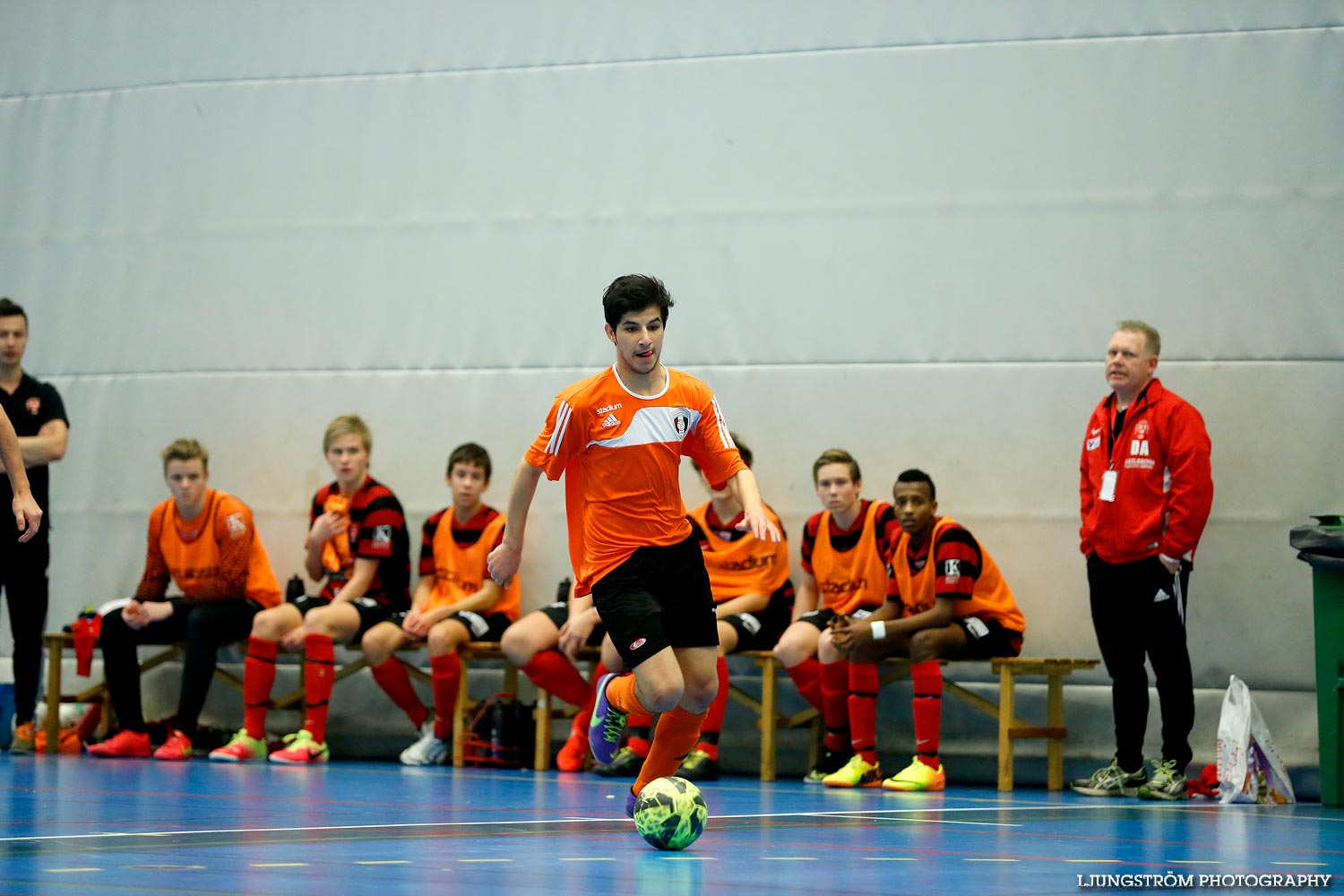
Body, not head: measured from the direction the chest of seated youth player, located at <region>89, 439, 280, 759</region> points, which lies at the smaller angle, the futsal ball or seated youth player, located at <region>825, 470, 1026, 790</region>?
the futsal ball

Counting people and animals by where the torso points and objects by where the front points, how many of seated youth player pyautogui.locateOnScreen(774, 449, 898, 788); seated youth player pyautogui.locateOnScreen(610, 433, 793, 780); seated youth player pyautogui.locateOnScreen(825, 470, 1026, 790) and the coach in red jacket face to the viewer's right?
0

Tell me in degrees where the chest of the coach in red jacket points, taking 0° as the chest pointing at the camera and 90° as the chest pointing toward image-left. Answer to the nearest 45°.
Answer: approximately 45°

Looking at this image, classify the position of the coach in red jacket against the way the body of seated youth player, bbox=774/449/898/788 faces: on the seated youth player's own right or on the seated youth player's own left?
on the seated youth player's own left

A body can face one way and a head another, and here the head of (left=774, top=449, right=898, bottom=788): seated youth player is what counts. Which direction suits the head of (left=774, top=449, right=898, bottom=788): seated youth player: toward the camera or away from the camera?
toward the camera

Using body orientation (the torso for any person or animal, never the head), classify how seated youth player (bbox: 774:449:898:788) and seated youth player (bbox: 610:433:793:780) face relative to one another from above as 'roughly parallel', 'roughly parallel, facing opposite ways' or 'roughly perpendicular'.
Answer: roughly parallel

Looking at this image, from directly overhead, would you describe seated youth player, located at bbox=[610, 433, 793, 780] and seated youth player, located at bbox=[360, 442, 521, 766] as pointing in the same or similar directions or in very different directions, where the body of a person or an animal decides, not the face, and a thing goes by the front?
same or similar directions

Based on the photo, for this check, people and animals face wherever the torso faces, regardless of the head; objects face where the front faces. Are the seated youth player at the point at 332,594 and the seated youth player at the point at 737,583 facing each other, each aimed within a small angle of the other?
no

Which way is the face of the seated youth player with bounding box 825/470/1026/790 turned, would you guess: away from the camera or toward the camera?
toward the camera

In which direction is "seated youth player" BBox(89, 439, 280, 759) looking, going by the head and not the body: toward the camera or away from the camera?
toward the camera

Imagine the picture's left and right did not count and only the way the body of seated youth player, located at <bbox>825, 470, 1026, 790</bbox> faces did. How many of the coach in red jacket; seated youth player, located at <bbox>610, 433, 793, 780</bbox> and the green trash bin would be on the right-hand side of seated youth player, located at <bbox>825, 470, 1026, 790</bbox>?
1

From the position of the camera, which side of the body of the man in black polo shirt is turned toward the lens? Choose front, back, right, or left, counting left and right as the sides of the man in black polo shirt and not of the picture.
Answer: front

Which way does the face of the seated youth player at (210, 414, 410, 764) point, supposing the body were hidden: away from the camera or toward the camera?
toward the camera

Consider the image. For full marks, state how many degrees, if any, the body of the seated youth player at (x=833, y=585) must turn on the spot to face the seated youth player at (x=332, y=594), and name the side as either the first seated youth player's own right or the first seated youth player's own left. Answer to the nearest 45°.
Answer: approximately 45° to the first seated youth player's own right

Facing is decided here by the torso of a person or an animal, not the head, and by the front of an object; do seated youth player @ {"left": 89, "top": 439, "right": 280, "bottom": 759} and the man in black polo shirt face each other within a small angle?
no

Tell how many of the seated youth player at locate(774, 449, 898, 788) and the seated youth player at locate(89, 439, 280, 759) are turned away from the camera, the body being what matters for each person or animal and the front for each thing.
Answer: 0

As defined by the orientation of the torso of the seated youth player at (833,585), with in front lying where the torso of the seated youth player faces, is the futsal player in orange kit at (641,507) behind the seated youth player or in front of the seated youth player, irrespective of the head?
in front

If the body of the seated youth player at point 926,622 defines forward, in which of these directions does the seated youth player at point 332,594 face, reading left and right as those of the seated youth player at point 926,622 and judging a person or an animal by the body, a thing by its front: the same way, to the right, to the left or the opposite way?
the same way

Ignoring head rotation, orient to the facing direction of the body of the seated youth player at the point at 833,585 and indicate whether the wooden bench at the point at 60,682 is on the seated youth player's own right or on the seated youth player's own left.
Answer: on the seated youth player's own right
